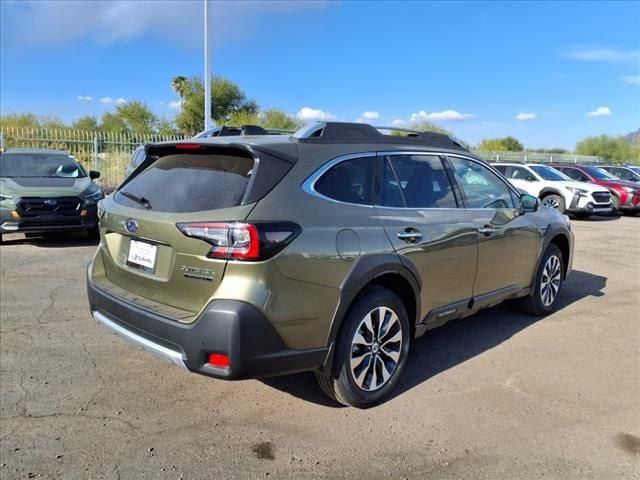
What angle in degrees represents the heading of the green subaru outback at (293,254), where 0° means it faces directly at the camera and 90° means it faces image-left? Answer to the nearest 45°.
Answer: approximately 225°

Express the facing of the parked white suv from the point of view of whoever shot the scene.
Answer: facing the viewer and to the right of the viewer

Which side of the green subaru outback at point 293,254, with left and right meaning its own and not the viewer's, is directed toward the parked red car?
front

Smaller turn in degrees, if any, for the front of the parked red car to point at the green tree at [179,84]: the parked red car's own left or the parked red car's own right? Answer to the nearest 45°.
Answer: approximately 180°

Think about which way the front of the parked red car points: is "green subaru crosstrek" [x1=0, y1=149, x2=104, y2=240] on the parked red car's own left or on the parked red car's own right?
on the parked red car's own right

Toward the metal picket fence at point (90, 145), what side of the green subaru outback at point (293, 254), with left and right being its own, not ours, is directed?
left

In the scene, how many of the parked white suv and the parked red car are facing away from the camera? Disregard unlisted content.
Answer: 0

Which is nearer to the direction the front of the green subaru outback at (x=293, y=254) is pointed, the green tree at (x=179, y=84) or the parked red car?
the parked red car

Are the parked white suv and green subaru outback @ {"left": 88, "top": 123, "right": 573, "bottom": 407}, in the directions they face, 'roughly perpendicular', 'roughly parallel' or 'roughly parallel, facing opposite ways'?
roughly perpendicular

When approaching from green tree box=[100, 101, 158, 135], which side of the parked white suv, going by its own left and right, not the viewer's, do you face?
back
